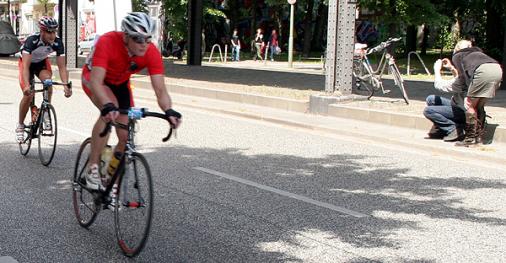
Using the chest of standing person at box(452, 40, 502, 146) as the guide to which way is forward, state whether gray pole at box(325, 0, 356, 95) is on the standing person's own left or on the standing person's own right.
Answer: on the standing person's own right

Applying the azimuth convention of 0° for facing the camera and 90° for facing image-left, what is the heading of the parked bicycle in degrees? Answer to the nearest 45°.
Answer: approximately 315°

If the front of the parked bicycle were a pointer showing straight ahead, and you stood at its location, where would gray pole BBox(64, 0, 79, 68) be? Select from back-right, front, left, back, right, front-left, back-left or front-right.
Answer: back

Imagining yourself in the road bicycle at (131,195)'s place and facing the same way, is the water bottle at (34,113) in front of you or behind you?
behind

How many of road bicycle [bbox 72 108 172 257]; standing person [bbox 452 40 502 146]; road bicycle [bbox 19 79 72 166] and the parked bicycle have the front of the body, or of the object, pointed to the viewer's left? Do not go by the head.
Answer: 1

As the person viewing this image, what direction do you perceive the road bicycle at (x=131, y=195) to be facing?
facing the viewer and to the right of the viewer

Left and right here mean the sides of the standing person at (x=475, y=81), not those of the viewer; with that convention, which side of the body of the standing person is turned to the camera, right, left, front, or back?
left

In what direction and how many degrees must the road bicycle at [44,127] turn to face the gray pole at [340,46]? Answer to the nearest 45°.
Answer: approximately 90° to its left

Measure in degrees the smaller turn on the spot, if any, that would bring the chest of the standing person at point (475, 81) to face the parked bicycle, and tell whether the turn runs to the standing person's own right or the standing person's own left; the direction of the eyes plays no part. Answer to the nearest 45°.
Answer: approximately 45° to the standing person's own right

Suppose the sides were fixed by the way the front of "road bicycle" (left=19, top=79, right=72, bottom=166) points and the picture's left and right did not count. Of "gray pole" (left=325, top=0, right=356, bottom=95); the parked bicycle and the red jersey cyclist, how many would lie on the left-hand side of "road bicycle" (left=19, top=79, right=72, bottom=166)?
2
